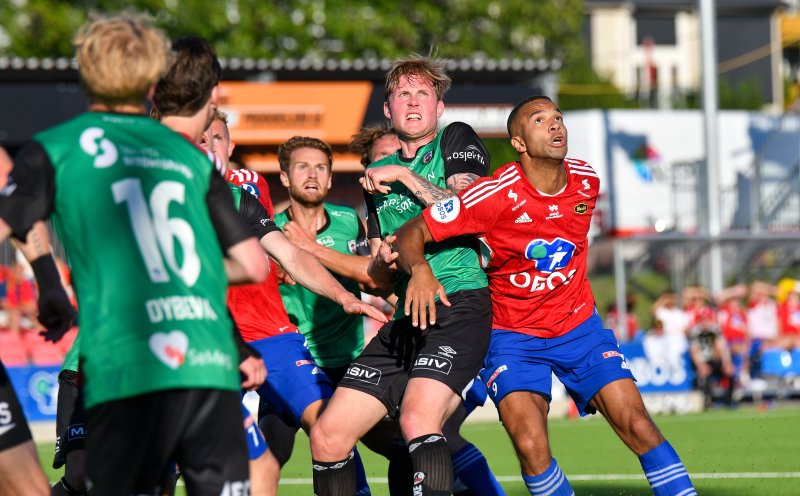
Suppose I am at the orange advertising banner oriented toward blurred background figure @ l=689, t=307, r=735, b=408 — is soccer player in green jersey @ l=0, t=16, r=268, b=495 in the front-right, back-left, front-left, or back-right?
front-right

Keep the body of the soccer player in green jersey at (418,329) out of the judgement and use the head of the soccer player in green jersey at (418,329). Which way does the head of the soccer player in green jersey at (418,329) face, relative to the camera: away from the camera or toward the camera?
toward the camera

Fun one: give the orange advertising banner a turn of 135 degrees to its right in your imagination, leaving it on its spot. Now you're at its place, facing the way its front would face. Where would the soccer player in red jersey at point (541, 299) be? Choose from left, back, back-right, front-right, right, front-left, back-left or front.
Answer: back-left

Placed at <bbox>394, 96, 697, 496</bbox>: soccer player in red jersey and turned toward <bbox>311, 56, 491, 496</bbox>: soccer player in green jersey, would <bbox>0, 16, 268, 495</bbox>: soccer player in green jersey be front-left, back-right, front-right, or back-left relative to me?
front-left

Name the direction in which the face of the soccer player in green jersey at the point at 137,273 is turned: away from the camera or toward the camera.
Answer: away from the camera

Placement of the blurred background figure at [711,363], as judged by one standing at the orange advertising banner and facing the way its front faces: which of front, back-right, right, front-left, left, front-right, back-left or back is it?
front-left

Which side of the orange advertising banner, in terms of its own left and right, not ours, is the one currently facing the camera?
front

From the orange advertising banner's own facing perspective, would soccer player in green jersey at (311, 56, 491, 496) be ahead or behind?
ahead

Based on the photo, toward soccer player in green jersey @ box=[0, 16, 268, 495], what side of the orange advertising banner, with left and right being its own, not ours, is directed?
front

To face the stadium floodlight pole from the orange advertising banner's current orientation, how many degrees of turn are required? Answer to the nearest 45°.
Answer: approximately 90° to its left

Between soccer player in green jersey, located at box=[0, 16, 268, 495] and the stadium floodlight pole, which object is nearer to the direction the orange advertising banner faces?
the soccer player in green jersey
